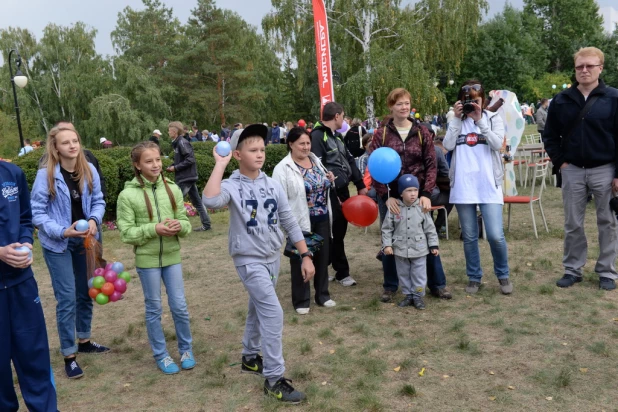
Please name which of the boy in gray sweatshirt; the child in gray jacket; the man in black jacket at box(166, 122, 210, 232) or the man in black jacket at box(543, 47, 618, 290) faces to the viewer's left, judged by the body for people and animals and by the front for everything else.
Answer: the man in black jacket at box(166, 122, 210, 232)

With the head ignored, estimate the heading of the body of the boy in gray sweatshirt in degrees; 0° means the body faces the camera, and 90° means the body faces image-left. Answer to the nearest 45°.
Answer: approximately 315°

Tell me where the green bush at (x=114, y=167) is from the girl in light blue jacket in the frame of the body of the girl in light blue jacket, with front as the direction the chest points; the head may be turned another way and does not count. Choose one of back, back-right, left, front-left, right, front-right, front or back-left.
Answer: back-left

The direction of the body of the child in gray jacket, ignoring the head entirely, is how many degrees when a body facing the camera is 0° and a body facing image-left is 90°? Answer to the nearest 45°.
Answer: approximately 0°

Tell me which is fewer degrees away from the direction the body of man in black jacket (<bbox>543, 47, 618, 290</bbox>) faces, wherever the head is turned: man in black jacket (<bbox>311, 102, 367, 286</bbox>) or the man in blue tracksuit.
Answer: the man in blue tracksuit

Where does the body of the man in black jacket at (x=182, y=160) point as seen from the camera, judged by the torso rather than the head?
to the viewer's left

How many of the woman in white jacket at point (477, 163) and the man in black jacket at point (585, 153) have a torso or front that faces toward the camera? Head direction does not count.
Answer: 2

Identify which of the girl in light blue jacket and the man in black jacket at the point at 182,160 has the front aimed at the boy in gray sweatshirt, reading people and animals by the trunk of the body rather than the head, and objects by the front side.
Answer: the girl in light blue jacket

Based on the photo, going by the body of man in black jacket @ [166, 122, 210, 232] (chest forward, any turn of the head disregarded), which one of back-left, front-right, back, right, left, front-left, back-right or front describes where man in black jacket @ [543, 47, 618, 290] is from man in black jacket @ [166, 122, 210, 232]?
back-left

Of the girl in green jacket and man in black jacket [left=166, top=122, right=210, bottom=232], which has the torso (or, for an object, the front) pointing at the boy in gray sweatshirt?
the girl in green jacket

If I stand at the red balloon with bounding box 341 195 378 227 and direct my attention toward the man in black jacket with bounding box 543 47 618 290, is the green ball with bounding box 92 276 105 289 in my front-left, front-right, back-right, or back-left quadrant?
back-right

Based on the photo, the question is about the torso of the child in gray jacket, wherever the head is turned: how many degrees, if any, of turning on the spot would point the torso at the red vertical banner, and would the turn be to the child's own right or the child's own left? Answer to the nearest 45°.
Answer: approximately 180°
